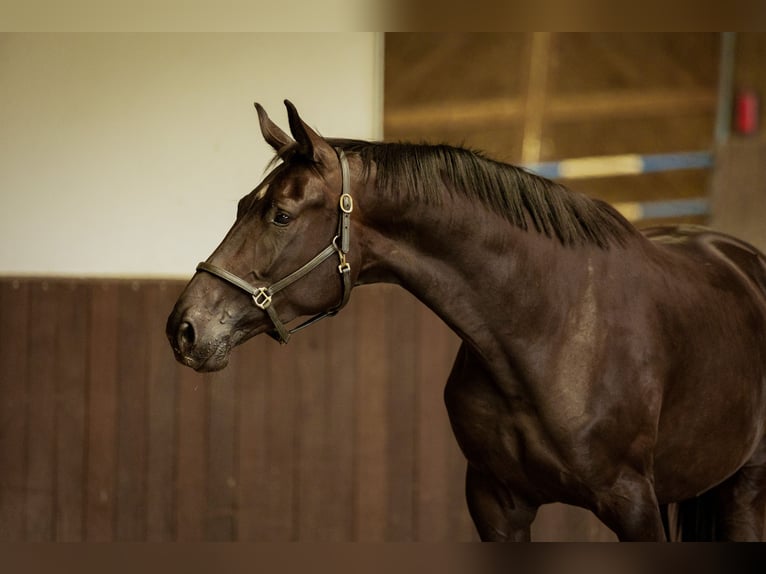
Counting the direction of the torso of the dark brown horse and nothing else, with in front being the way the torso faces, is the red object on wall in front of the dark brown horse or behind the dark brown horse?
behind

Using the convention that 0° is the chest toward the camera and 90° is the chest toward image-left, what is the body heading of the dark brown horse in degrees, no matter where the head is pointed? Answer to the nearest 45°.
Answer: approximately 45°
